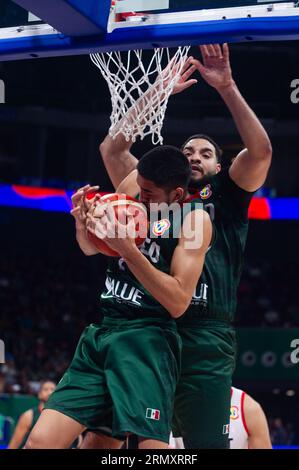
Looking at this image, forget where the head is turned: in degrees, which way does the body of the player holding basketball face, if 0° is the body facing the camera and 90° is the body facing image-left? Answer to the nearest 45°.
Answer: approximately 45°

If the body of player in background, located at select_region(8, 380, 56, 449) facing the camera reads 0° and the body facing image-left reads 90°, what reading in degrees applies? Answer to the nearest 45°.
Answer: approximately 315°
